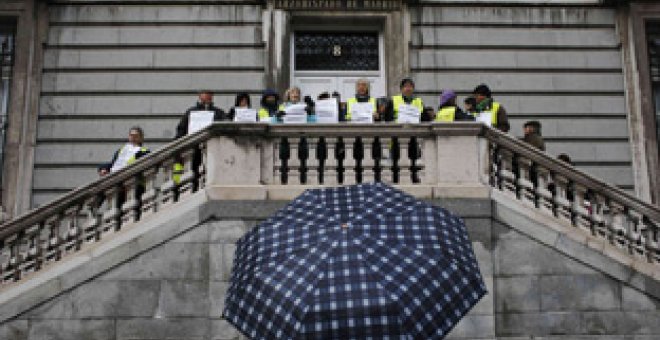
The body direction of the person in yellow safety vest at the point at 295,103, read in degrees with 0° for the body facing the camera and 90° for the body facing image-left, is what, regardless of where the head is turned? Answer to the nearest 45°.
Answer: approximately 0°

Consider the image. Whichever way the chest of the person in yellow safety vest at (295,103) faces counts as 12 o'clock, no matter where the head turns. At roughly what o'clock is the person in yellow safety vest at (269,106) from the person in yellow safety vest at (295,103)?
the person in yellow safety vest at (269,106) is roughly at 4 o'clock from the person in yellow safety vest at (295,103).

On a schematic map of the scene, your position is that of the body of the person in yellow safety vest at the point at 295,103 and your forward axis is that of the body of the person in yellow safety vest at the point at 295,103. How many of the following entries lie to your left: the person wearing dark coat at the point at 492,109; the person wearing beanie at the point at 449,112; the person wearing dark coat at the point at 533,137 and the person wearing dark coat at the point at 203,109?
3

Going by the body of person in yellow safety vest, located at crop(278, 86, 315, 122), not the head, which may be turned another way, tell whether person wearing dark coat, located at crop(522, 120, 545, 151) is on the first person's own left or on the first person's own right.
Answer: on the first person's own left

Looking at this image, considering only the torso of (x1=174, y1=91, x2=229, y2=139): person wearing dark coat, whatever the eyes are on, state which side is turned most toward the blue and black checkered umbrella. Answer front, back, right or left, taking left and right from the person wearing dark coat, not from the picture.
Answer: front

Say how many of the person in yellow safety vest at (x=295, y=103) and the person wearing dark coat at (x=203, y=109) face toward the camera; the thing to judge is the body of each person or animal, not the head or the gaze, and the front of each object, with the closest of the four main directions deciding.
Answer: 2

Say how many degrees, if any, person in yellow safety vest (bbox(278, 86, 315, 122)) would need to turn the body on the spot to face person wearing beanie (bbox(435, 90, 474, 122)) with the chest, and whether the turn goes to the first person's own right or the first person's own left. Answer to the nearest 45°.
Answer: approximately 90° to the first person's own left

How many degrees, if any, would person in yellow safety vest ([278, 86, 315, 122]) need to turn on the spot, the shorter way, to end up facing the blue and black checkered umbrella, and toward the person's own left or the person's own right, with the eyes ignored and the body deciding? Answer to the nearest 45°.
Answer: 0° — they already face it

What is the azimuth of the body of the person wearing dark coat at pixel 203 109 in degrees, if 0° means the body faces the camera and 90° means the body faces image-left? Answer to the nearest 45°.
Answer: approximately 0°

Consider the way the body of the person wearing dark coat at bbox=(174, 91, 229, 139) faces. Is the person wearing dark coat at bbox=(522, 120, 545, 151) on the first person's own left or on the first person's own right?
on the first person's own left
